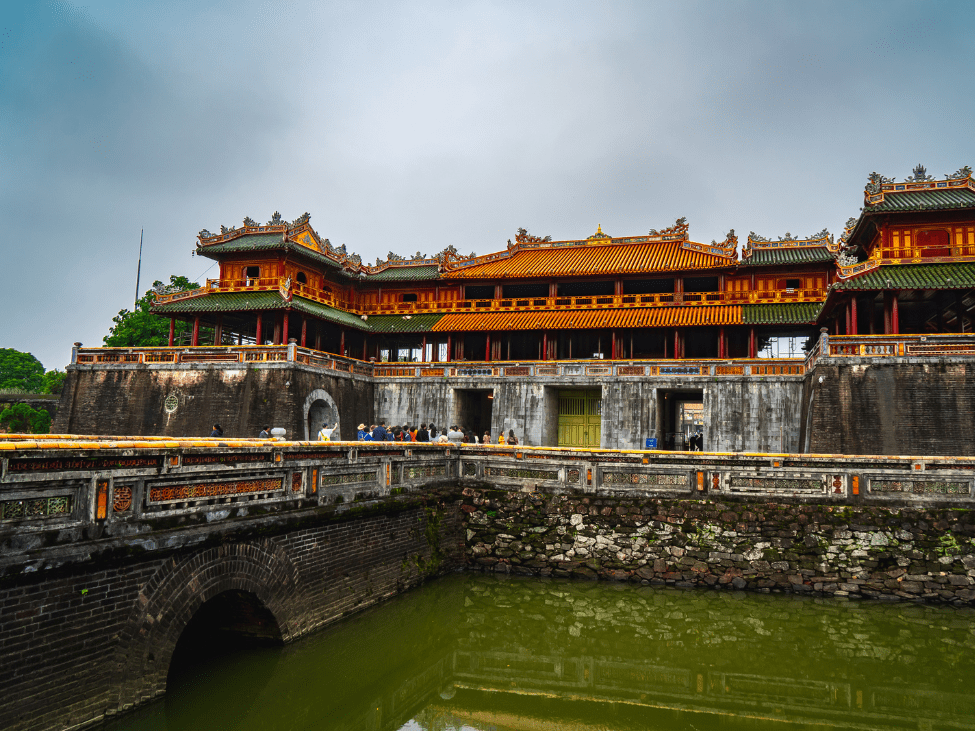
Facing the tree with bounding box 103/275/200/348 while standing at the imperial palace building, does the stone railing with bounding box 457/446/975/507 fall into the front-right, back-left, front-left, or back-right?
back-left

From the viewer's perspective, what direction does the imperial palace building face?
toward the camera

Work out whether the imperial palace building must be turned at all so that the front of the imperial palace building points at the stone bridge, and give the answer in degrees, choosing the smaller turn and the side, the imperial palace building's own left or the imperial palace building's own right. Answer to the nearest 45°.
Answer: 0° — it already faces it

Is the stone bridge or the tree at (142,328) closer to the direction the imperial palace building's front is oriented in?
the stone bridge

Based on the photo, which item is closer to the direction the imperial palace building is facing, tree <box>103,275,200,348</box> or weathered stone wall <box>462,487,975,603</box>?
the weathered stone wall

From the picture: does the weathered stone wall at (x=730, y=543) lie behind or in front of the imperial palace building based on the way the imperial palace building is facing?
in front

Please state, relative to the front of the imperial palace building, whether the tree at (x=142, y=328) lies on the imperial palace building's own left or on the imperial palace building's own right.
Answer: on the imperial palace building's own right

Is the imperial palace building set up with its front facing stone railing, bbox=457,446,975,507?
yes

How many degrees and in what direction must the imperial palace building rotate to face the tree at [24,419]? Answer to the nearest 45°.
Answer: approximately 90° to its right
